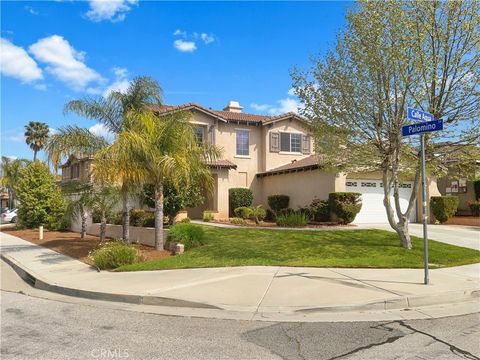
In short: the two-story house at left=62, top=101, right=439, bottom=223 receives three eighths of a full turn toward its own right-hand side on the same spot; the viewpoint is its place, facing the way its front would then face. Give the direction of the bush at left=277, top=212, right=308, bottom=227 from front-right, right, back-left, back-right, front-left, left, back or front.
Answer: left

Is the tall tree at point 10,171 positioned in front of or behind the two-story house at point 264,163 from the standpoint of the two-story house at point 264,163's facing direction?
behind

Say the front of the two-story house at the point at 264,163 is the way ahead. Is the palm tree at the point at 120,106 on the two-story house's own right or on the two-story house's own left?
on the two-story house's own right

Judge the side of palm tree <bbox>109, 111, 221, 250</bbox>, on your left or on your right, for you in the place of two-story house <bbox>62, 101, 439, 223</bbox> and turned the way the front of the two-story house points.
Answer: on your right

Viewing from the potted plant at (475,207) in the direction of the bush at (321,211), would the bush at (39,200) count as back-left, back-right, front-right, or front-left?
front-right

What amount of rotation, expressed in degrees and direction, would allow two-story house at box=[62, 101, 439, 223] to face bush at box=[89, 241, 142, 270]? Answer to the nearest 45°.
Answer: approximately 45° to its right

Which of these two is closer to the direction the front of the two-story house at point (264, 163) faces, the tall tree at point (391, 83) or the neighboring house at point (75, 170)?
the tall tree

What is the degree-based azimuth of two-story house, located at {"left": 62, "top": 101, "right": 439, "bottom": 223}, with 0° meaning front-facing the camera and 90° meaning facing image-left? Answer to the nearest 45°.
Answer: approximately 315°

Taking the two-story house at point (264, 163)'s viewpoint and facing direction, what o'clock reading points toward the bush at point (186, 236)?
The bush is roughly at 2 o'clock from the two-story house.

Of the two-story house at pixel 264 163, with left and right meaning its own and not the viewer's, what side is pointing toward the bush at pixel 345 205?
front

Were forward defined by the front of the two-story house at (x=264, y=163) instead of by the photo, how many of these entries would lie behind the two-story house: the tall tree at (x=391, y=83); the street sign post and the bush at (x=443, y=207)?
0
